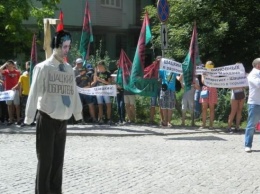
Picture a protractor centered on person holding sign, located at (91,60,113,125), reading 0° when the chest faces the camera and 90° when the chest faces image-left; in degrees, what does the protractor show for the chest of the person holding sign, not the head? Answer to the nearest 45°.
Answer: approximately 0°

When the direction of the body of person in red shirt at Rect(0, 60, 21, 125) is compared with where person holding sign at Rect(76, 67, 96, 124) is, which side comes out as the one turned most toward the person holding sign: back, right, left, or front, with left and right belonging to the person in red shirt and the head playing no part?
left

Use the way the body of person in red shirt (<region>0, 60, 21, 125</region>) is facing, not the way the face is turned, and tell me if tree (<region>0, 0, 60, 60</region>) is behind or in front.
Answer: behind

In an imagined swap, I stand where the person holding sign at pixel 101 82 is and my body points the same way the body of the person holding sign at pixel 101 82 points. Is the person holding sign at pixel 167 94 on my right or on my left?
on my left

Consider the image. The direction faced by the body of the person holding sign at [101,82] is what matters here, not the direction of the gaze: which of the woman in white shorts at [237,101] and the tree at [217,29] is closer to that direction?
the woman in white shorts

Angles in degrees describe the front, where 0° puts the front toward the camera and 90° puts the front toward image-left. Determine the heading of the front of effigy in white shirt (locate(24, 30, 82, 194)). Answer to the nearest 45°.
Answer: approximately 315°

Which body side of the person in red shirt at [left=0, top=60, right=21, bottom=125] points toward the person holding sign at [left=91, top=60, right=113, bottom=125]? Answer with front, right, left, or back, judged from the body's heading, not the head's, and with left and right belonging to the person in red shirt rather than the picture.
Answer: left

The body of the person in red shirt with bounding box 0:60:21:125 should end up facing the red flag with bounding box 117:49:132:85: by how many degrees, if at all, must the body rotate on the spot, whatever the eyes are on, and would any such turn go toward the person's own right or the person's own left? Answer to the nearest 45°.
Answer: approximately 90° to the person's own left

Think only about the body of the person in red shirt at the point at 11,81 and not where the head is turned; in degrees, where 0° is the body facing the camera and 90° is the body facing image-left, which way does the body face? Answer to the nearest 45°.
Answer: approximately 0°
